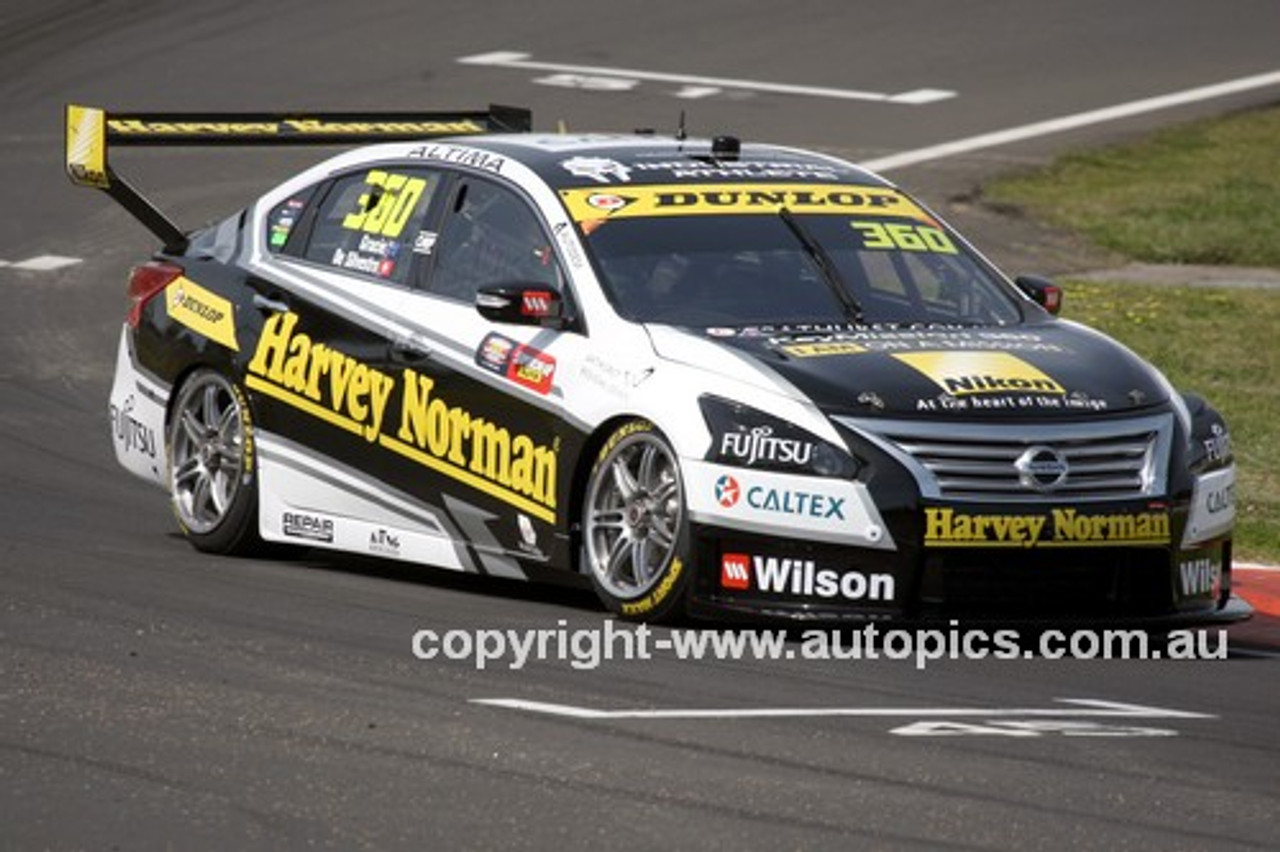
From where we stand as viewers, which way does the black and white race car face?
facing the viewer and to the right of the viewer
